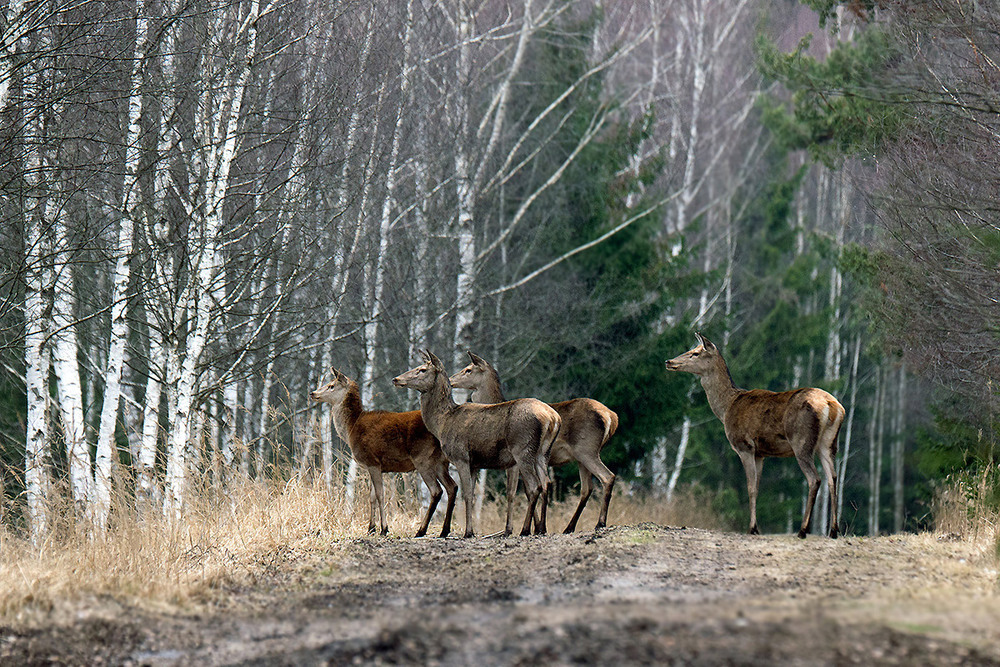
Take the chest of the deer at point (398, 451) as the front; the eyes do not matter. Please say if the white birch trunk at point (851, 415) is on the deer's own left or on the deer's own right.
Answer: on the deer's own right

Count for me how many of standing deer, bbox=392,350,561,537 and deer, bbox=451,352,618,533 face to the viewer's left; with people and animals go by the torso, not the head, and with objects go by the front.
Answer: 2

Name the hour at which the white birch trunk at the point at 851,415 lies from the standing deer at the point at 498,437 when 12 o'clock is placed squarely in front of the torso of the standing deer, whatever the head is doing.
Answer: The white birch trunk is roughly at 4 o'clock from the standing deer.

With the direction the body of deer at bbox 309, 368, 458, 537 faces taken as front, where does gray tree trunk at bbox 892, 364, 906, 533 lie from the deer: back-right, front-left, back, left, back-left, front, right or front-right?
back-right

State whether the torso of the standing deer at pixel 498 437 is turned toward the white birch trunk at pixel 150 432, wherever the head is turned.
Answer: yes

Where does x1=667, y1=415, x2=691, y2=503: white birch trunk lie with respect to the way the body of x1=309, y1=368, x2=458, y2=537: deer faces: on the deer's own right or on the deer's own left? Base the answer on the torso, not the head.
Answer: on the deer's own right

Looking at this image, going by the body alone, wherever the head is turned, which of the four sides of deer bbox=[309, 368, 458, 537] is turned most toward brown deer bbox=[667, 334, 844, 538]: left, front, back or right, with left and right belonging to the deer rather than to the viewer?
back

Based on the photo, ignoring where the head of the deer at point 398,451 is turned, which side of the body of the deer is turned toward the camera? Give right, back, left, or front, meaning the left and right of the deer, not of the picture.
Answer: left

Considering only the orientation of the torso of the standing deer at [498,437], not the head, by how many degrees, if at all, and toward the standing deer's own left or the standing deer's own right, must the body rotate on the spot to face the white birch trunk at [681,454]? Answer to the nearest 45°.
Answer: approximately 90° to the standing deer's own right

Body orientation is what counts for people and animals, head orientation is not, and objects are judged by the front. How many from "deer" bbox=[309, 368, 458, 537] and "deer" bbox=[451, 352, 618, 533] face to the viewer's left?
2

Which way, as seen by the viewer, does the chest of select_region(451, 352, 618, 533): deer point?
to the viewer's left

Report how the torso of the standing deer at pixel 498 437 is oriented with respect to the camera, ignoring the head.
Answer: to the viewer's left
